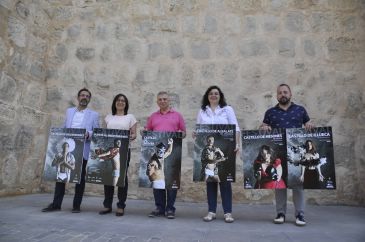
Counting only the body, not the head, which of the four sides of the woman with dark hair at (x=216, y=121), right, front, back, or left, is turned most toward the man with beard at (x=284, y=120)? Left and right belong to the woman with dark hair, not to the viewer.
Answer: left

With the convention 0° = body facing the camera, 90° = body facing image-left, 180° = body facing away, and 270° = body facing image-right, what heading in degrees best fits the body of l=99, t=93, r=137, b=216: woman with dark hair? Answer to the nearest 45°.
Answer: approximately 0°

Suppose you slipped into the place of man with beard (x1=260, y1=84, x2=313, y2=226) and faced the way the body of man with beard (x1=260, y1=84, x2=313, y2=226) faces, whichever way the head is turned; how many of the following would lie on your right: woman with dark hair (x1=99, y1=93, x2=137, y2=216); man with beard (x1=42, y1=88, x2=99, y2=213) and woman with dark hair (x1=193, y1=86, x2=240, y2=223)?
3

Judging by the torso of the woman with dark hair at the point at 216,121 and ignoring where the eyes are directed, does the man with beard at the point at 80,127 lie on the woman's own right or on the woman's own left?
on the woman's own right

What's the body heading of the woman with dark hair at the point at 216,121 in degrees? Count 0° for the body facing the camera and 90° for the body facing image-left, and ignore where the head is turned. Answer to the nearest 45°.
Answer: approximately 0°

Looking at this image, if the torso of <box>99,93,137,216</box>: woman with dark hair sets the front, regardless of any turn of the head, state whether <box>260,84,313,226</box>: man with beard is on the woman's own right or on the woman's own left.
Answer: on the woman's own left
